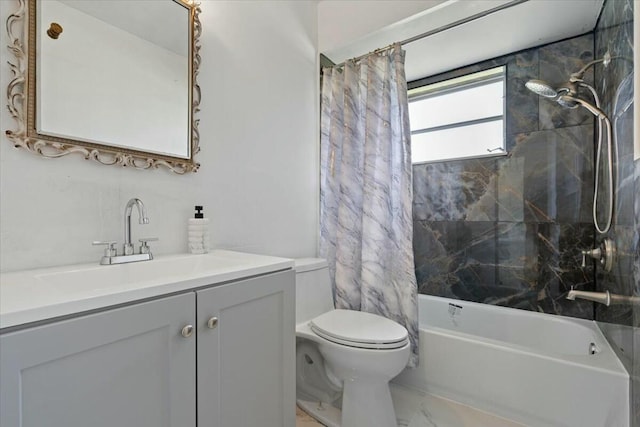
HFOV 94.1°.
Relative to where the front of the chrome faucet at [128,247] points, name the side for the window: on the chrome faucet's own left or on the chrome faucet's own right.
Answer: on the chrome faucet's own left

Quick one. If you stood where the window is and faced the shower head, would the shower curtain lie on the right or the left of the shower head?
right

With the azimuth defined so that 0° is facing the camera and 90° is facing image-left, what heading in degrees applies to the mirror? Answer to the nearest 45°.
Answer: approximately 315°

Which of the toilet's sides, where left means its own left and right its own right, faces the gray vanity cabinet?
right
